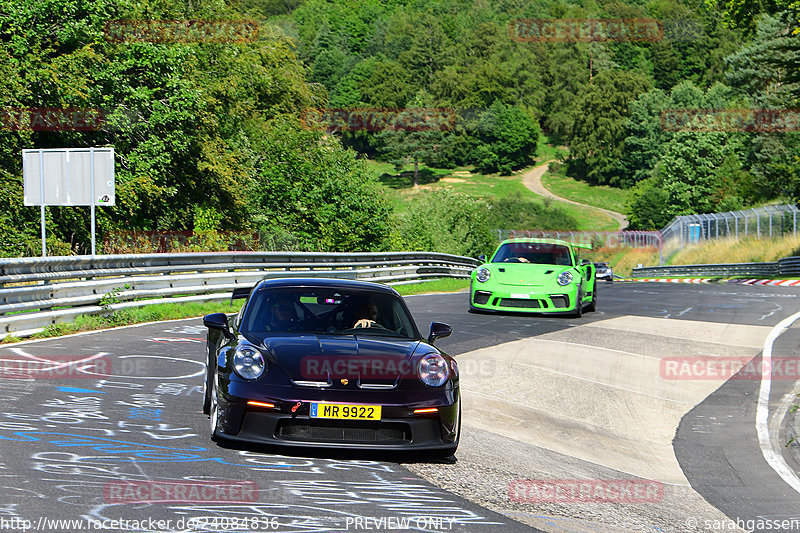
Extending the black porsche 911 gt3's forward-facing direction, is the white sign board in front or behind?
behind

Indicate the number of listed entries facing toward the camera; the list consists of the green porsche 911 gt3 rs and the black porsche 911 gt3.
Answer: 2

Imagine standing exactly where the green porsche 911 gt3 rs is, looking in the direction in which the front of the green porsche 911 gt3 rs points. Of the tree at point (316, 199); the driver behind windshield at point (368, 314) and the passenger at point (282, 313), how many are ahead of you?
2

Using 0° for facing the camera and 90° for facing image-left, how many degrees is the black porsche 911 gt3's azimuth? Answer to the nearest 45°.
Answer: approximately 0°

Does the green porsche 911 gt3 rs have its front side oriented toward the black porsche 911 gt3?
yes

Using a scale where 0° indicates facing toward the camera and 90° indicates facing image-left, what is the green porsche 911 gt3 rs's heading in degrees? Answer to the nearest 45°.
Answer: approximately 0°

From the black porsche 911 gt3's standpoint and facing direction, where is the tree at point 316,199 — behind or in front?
behind
